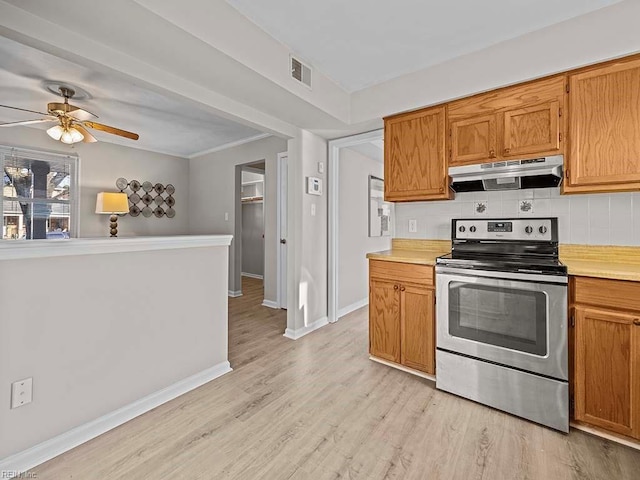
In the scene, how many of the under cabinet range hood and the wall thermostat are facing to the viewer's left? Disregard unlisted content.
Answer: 0

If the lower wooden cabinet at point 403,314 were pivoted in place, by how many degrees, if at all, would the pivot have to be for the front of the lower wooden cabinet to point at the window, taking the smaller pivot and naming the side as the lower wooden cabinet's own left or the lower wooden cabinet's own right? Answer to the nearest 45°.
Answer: approximately 45° to the lower wooden cabinet's own right

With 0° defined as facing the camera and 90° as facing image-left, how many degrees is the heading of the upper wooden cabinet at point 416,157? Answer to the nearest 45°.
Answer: approximately 45°

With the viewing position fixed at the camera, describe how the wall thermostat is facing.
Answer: facing the viewer and to the right of the viewer

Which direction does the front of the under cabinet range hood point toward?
toward the camera

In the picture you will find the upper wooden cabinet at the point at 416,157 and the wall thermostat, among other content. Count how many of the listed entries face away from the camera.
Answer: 0

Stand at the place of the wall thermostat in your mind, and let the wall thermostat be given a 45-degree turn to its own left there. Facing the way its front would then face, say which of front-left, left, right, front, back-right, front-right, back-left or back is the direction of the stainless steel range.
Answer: front-right

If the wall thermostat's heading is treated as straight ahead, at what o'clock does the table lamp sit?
The table lamp is roughly at 5 o'clock from the wall thermostat.

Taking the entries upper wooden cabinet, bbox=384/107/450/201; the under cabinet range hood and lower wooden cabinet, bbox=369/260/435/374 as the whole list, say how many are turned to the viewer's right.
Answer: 0

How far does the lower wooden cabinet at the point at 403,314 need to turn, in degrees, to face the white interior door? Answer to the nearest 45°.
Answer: approximately 90° to its right

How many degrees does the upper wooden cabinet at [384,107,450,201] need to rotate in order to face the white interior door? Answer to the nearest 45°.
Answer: approximately 90° to its right

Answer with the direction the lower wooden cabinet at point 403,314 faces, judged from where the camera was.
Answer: facing the viewer and to the left of the viewer

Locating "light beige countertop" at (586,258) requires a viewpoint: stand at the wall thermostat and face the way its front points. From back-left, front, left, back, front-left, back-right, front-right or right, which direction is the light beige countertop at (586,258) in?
front

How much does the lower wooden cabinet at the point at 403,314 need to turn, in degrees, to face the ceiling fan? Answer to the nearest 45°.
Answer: approximately 45° to its right
